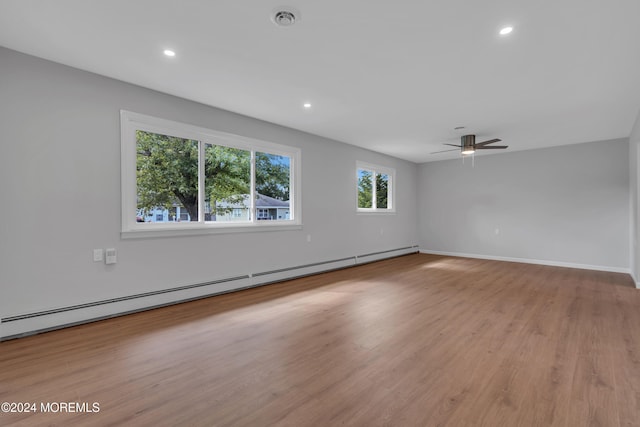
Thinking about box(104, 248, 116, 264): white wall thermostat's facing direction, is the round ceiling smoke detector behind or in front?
in front

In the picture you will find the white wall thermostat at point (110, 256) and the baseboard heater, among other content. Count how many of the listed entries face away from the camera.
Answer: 0

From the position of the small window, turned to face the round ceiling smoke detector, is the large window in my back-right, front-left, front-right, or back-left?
front-right

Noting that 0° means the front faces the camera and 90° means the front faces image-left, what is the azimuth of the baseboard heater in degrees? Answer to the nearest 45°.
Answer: approximately 315°

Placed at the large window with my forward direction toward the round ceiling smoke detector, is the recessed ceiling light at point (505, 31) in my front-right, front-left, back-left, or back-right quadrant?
front-left

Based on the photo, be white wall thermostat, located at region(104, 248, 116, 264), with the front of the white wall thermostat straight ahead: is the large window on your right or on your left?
on your left

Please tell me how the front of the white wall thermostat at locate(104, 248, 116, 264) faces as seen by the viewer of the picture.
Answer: facing the viewer

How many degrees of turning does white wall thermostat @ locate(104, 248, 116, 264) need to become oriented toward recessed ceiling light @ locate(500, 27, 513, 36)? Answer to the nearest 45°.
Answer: approximately 45° to its left

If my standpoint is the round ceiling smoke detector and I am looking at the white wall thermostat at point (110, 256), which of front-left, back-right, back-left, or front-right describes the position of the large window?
front-right

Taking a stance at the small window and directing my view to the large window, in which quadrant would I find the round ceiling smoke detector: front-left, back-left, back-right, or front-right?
front-left

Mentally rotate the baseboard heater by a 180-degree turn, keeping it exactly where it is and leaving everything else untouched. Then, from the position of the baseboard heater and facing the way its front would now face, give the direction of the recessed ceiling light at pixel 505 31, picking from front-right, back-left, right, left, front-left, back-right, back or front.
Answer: back
